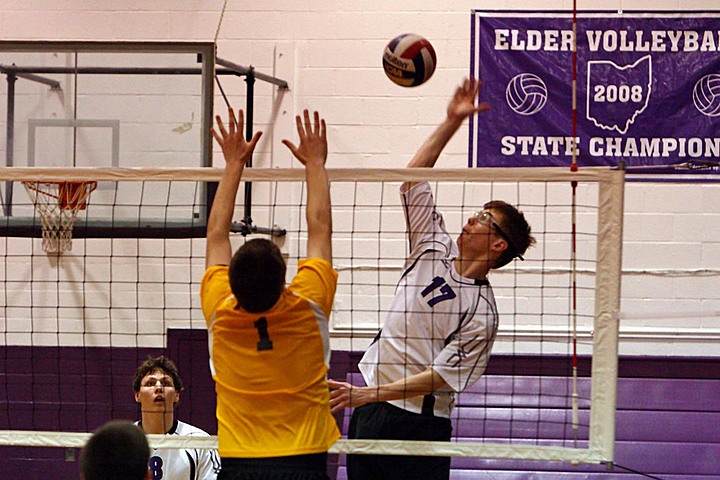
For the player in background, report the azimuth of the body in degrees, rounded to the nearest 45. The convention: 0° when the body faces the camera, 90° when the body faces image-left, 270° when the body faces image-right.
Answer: approximately 0°

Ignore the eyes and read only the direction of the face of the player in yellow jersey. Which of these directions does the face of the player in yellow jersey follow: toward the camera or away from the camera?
away from the camera

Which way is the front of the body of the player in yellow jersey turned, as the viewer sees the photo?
away from the camera

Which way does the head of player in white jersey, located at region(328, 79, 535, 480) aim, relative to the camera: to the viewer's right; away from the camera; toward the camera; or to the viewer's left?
to the viewer's left

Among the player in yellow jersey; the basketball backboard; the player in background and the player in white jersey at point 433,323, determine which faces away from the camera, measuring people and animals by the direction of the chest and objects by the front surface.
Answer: the player in yellow jersey

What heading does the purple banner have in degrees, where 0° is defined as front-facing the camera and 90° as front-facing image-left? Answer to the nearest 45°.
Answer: approximately 0°

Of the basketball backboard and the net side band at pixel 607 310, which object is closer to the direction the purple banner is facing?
the net side band

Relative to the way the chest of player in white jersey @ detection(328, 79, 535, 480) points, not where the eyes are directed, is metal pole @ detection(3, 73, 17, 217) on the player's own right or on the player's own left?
on the player's own right
